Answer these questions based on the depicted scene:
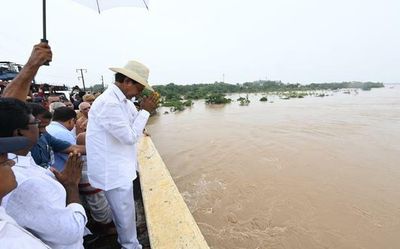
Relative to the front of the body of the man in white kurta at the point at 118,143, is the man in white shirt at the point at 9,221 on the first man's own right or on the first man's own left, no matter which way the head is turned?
on the first man's own right

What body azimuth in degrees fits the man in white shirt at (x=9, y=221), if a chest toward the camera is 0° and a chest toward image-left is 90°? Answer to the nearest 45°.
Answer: approximately 270°

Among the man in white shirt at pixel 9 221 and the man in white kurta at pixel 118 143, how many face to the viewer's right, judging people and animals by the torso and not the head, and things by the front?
2

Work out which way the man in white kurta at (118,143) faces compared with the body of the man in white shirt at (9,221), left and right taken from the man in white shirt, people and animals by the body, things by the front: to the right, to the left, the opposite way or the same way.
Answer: the same way

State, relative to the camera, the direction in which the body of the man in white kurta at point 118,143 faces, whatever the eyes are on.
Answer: to the viewer's right

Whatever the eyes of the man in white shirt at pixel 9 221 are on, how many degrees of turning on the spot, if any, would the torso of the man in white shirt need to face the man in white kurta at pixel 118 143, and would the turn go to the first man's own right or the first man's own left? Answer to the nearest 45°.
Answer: approximately 45° to the first man's own left

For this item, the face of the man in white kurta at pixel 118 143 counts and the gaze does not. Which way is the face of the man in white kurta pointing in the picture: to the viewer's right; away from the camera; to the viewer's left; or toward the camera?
to the viewer's right

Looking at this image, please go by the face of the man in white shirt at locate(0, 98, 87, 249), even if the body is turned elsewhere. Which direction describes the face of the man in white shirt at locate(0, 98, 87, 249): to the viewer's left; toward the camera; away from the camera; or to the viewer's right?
to the viewer's right
